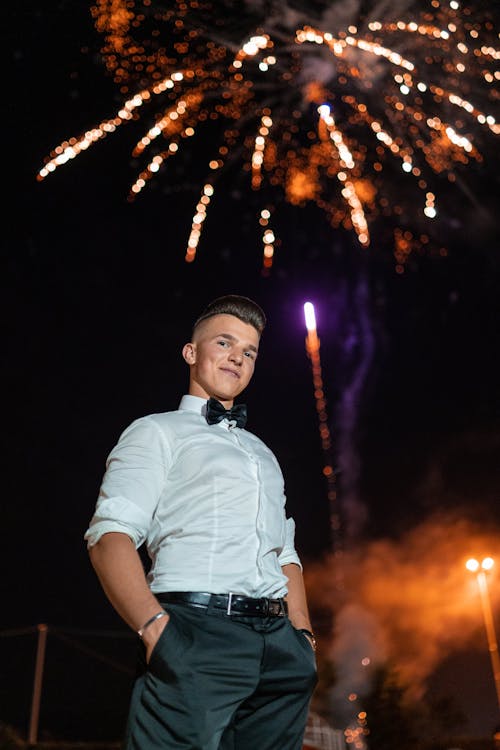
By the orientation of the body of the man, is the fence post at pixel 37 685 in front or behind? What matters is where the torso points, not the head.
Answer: behind

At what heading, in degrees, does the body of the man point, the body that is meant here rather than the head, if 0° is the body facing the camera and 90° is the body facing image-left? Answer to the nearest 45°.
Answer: approximately 315°
